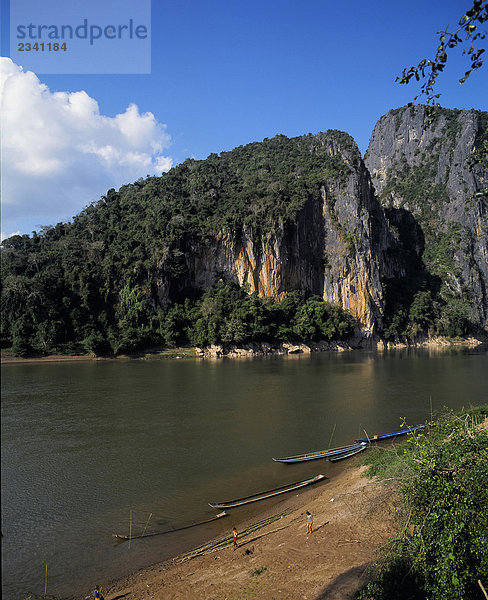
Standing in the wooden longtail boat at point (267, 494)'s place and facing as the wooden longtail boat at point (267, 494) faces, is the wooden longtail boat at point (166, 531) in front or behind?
behind

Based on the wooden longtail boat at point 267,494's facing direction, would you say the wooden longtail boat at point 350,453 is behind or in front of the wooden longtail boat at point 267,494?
in front

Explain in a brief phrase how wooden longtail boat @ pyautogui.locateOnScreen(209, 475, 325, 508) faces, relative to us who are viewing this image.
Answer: facing away from the viewer and to the right of the viewer

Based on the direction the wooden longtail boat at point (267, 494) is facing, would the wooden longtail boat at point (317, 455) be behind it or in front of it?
in front
